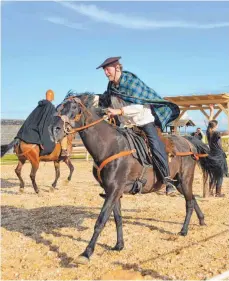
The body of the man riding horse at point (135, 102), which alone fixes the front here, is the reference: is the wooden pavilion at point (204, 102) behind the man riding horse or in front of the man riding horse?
behind

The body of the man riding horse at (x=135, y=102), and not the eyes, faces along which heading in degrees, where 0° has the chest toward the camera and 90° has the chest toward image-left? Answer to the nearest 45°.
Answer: approximately 45°

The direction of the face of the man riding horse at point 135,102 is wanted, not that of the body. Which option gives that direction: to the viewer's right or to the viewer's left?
to the viewer's left
